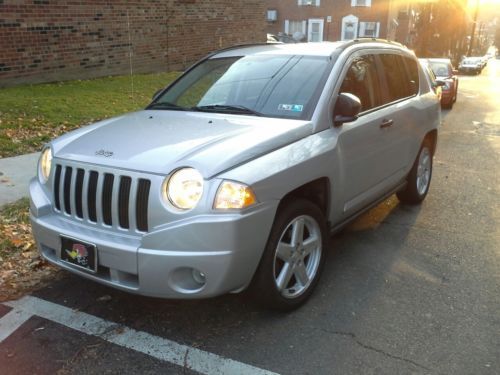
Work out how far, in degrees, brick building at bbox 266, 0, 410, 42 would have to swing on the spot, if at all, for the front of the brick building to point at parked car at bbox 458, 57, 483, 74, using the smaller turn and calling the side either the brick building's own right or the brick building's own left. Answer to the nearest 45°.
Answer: approximately 90° to the brick building's own left

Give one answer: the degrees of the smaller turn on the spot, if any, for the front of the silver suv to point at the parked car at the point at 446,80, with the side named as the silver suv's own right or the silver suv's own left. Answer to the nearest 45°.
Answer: approximately 180°

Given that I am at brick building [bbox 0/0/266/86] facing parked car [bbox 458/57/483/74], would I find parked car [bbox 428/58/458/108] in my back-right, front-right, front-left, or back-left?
front-right

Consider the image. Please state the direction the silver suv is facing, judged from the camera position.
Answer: facing the viewer and to the left of the viewer

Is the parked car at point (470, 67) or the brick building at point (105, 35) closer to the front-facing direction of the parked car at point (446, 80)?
the brick building

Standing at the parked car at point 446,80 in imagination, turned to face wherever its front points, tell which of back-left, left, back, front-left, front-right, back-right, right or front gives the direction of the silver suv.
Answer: front

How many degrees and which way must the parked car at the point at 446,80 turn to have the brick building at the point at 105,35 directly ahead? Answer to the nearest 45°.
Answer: approximately 45° to its right

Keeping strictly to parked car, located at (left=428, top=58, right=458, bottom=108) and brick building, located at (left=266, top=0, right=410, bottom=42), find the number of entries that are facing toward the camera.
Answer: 2

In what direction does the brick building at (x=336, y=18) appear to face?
toward the camera

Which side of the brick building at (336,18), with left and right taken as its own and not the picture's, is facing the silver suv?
front

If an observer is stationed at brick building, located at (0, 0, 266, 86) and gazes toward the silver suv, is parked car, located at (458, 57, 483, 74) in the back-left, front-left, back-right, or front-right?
back-left

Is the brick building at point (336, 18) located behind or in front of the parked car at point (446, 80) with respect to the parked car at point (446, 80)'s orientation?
behind

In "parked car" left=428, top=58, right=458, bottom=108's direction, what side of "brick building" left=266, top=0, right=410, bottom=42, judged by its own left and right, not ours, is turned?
front
